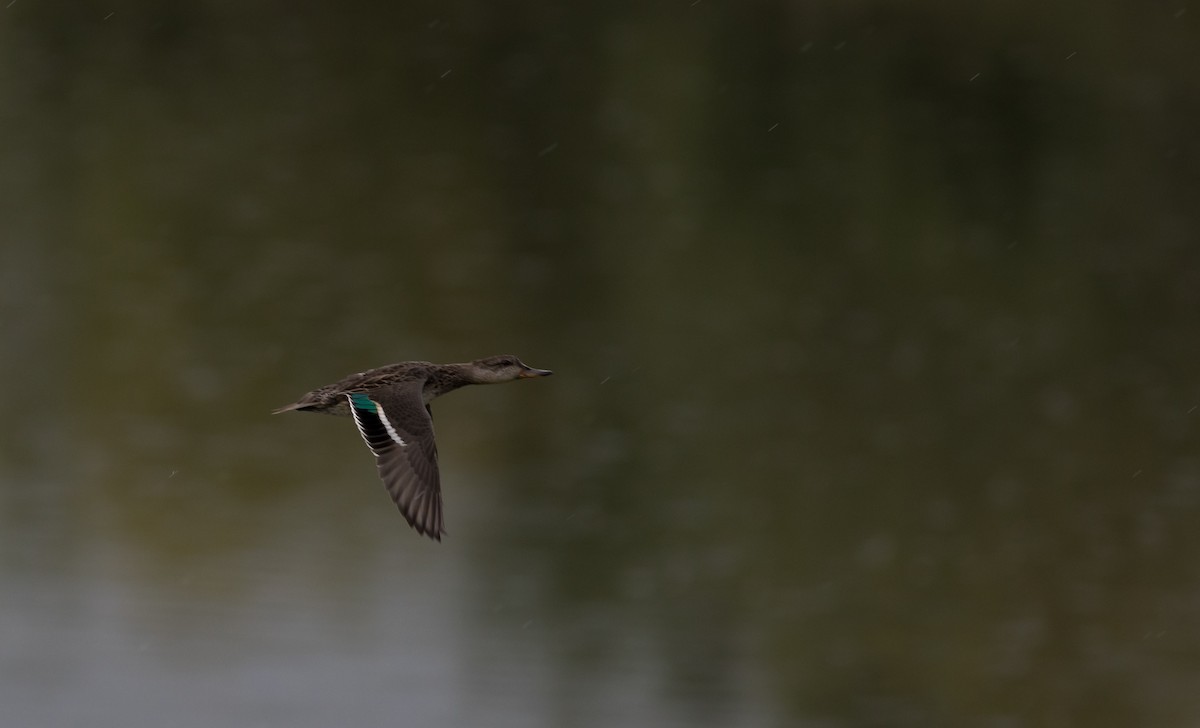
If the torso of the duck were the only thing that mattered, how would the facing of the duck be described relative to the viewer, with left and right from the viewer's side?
facing to the right of the viewer
